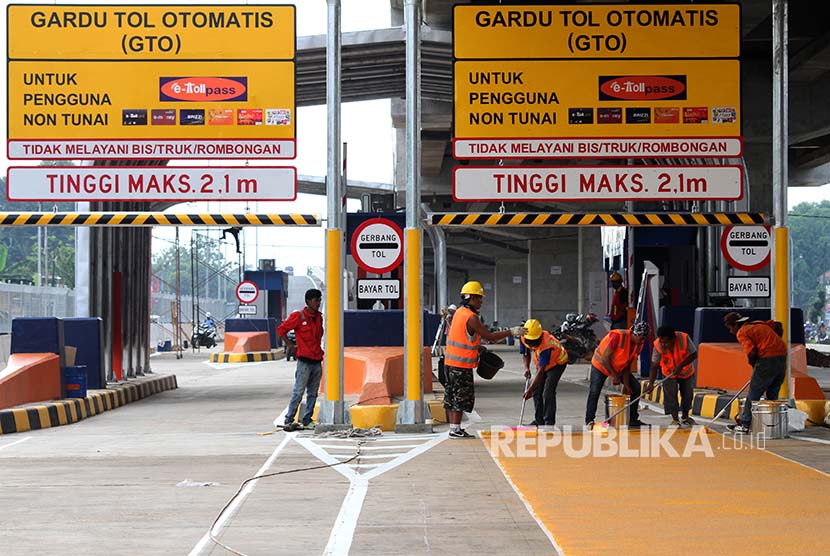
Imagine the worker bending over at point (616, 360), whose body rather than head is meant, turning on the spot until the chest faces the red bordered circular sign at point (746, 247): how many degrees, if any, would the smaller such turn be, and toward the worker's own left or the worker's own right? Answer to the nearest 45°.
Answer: approximately 90° to the worker's own left

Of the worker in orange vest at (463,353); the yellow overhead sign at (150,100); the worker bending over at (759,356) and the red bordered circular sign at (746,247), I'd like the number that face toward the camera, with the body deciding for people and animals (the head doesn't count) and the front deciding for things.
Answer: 2

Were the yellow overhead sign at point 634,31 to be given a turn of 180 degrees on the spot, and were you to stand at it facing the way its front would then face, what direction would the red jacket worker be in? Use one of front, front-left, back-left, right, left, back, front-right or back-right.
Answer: left

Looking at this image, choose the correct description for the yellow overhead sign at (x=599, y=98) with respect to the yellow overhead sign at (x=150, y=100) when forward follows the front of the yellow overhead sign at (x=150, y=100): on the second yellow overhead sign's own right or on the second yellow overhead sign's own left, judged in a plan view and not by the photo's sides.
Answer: on the second yellow overhead sign's own left

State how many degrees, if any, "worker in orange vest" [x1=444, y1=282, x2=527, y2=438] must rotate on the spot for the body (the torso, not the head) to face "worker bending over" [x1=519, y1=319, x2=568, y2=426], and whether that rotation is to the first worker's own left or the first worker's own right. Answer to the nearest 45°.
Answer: approximately 45° to the first worker's own left

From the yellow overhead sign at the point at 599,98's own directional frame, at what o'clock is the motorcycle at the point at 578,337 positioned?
The motorcycle is roughly at 6 o'clock from the yellow overhead sign.

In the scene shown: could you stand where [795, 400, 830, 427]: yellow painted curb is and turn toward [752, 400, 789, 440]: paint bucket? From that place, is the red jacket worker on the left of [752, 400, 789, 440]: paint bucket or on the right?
right

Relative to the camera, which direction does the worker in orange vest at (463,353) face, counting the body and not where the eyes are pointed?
to the viewer's right

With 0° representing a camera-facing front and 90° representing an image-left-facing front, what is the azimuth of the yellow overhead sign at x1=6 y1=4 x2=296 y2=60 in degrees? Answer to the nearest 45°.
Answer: approximately 0°

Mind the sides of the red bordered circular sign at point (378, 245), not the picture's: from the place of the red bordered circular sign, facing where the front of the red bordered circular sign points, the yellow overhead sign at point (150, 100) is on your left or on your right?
on your right

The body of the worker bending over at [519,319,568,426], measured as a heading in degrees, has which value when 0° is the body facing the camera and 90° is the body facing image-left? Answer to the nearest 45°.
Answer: approximately 45°
